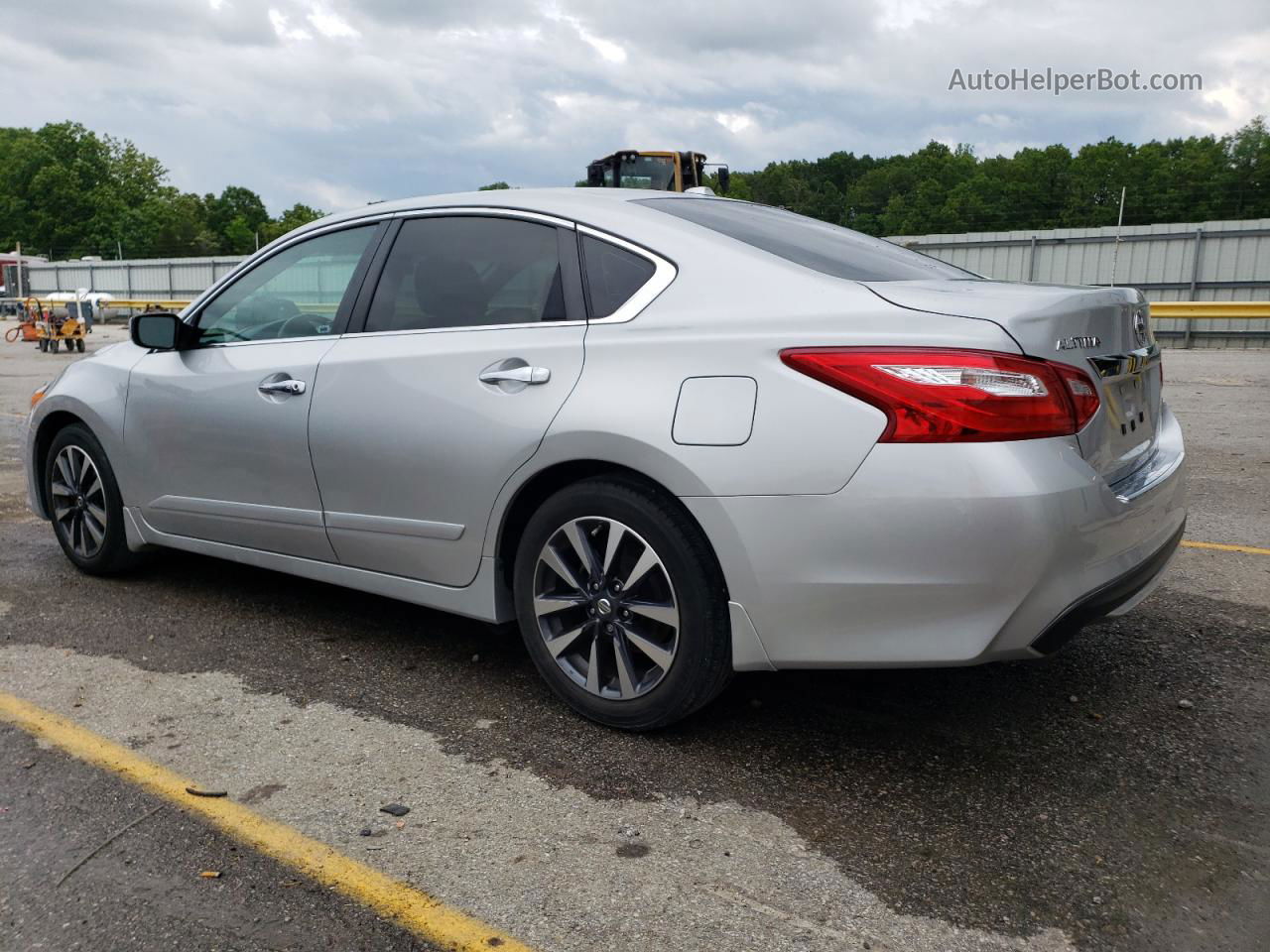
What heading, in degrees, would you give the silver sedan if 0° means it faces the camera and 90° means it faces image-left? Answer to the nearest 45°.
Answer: approximately 135°

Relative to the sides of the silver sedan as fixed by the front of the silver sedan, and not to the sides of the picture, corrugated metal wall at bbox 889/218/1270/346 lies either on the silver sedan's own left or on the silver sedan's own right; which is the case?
on the silver sedan's own right

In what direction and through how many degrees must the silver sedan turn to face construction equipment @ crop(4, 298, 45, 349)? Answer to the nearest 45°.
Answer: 0° — it already faces it

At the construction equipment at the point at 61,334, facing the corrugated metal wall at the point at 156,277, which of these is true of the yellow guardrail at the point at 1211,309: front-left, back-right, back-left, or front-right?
back-right

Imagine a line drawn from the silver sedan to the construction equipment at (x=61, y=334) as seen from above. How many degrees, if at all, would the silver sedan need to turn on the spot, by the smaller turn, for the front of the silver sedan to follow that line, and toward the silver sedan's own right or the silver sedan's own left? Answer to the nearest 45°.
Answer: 0° — it already faces it

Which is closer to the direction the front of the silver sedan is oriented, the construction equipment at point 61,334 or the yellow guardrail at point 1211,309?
the construction equipment

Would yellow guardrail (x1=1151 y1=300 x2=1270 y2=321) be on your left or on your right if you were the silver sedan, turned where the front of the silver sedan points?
on your right

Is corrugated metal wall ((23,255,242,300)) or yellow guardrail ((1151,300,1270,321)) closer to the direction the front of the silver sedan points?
the corrugated metal wall

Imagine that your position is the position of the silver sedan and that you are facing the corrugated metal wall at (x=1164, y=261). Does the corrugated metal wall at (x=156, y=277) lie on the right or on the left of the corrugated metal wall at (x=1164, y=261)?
left
